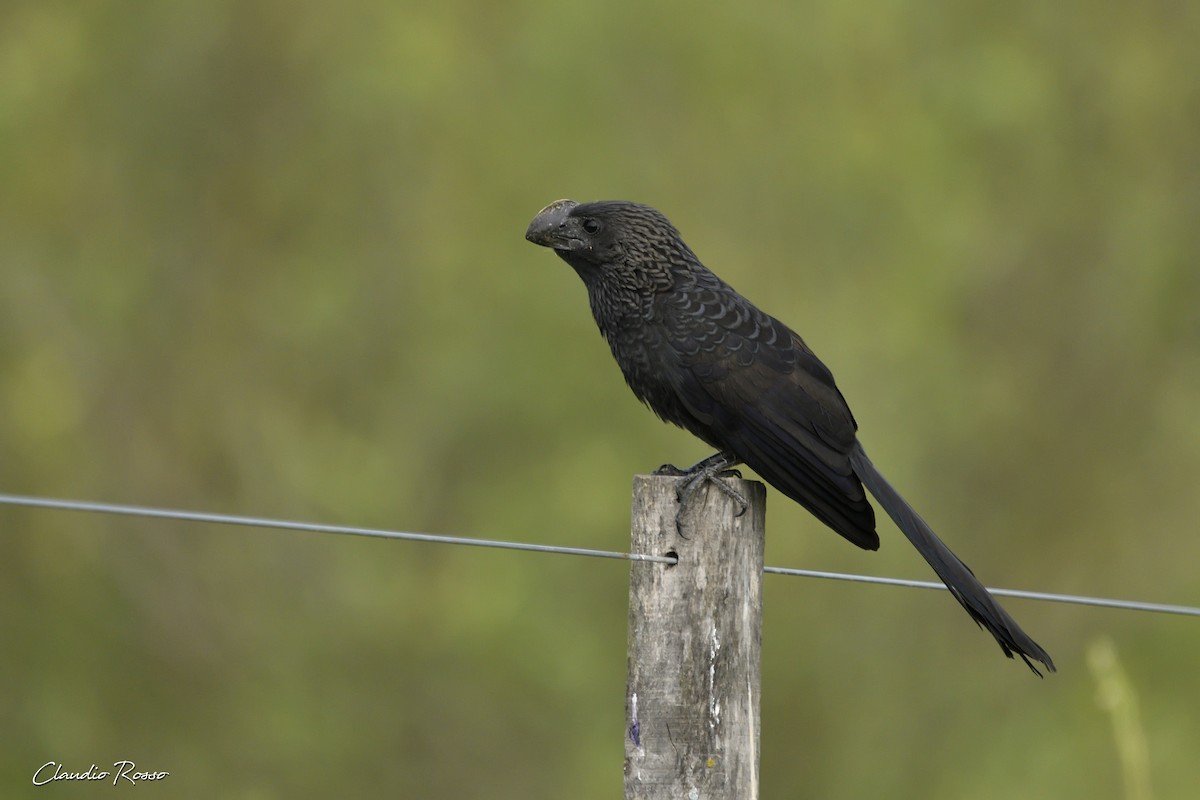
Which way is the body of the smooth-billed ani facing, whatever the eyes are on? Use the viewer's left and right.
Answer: facing to the left of the viewer
